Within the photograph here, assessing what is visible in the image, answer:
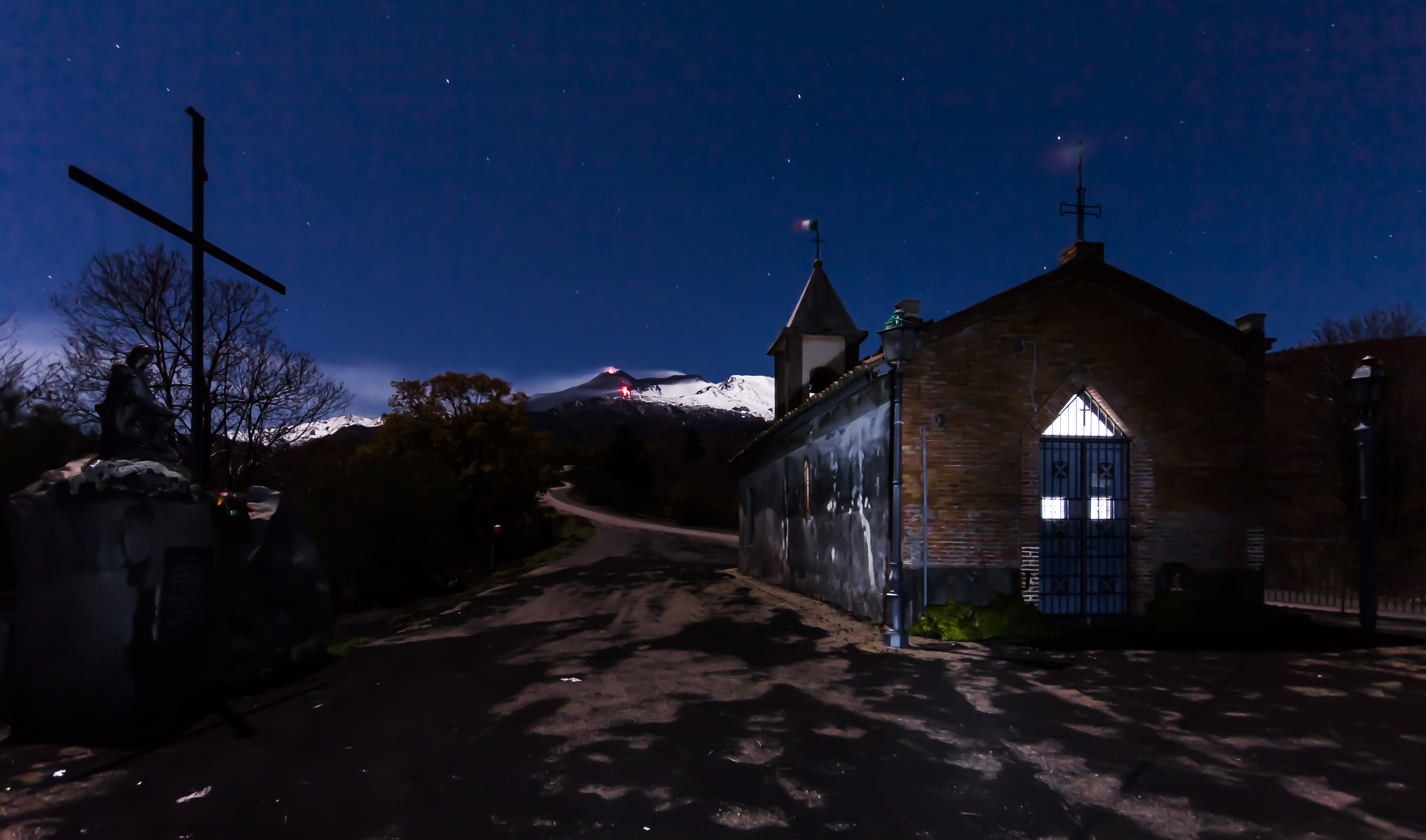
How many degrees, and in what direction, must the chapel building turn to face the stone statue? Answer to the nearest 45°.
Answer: approximately 45° to its right

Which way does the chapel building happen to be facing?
toward the camera

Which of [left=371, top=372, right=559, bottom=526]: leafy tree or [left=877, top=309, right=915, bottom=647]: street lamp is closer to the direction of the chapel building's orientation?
the street lamp

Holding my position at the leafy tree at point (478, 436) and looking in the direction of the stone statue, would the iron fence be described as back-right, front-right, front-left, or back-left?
front-left

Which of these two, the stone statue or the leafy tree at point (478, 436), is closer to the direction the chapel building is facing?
the stone statue

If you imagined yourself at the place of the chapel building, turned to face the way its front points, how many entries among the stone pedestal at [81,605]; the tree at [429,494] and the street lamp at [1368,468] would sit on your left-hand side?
1

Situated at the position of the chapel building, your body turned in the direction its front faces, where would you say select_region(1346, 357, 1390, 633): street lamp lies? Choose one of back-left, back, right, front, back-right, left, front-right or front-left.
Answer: left

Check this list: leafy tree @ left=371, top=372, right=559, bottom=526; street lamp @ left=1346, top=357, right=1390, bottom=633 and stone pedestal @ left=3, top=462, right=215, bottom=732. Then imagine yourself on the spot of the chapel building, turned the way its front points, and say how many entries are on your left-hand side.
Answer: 1

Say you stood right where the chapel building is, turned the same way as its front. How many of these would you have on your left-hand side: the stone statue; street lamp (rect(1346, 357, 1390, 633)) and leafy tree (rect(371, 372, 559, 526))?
1

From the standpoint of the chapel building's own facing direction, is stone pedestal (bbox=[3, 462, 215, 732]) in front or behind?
in front

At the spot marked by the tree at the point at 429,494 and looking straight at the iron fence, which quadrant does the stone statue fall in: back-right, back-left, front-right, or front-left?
front-right
